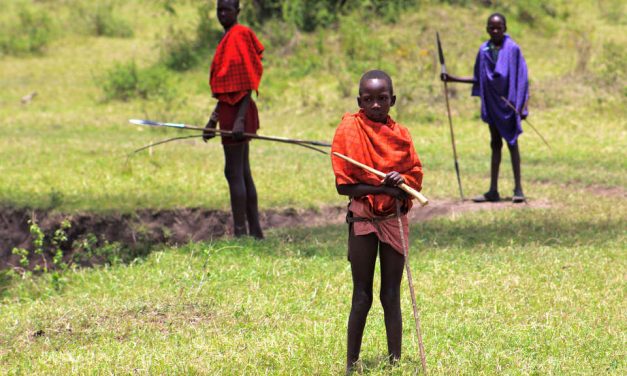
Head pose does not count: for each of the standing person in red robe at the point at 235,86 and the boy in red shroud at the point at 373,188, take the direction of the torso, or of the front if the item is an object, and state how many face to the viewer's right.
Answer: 0

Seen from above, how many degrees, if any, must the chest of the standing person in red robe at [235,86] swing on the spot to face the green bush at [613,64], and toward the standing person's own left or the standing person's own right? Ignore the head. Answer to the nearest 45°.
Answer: approximately 180°

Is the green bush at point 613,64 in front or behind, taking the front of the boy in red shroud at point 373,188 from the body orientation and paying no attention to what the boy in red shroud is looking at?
behind

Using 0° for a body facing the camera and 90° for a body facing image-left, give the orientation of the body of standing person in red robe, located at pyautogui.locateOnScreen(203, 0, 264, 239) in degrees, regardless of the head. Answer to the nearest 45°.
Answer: approximately 45°

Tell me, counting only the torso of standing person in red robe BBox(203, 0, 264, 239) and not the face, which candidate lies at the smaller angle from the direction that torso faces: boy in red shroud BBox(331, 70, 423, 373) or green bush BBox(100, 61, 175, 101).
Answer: the boy in red shroud

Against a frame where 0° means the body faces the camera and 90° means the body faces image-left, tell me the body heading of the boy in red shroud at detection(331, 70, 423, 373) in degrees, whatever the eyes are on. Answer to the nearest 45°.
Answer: approximately 0°

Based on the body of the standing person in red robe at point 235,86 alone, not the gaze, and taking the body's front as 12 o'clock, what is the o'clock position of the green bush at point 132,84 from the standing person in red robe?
The green bush is roughly at 4 o'clock from the standing person in red robe.

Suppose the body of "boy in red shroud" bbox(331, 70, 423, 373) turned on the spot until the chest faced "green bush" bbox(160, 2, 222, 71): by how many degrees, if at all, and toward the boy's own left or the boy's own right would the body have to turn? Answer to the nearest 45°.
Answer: approximately 180°

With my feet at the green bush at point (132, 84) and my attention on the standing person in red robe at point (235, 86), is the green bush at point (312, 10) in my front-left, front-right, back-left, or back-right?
back-left

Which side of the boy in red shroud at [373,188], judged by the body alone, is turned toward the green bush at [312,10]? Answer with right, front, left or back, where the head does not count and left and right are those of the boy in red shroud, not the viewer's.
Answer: back

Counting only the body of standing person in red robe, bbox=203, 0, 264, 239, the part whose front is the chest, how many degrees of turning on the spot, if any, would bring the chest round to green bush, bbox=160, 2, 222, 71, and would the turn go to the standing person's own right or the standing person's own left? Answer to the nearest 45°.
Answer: approximately 135° to the standing person's own right
